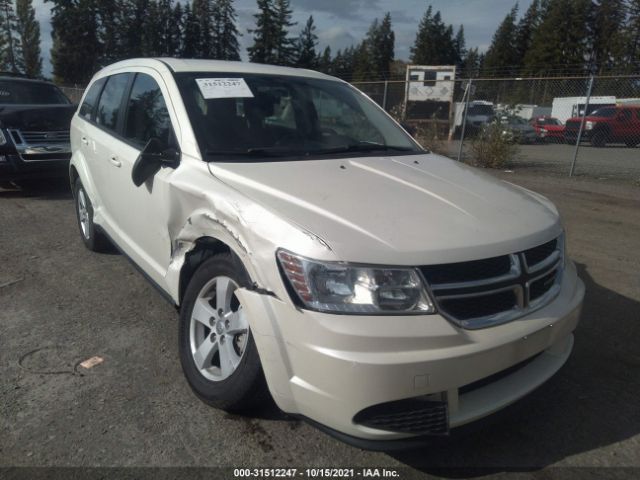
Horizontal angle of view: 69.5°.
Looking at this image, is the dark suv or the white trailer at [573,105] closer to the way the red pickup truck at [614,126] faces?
the dark suv

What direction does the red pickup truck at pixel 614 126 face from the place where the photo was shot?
facing the viewer and to the left of the viewer

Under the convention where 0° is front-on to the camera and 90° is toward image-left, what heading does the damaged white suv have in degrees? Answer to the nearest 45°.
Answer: approximately 315°

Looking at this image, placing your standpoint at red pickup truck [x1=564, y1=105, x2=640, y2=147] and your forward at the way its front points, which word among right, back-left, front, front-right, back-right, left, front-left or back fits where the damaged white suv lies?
front-left

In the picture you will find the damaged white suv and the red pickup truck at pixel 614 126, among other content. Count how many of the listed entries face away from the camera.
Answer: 0

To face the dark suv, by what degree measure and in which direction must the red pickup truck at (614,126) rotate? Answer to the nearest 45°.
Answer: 0° — it already faces it

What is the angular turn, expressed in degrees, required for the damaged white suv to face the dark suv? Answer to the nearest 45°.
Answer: approximately 180°

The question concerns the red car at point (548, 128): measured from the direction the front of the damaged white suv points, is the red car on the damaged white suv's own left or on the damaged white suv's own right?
on the damaged white suv's own left

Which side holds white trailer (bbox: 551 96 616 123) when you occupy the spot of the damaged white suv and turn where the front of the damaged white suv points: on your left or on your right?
on your left

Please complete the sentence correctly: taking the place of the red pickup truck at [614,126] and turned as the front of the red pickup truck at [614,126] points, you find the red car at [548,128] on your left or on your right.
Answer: on your right

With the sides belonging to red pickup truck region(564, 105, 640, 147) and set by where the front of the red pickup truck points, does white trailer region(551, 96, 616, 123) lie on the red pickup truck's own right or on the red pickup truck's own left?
on the red pickup truck's own right

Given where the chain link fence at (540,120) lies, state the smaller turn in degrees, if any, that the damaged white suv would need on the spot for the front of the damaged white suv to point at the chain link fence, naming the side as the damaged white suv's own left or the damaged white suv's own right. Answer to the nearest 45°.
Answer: approximately 90° to the damaged white suv's own left

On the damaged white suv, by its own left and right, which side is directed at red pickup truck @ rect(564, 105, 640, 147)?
left
